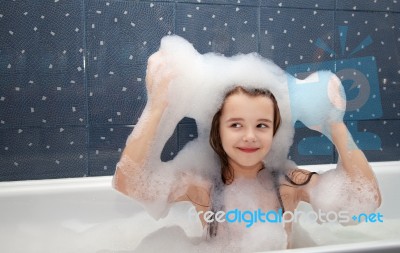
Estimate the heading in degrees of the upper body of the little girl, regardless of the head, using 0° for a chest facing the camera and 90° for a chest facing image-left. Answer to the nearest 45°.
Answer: approximately 0°
